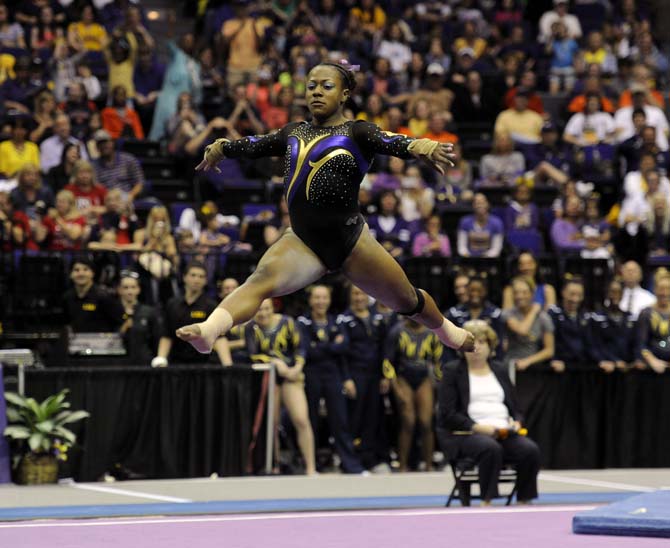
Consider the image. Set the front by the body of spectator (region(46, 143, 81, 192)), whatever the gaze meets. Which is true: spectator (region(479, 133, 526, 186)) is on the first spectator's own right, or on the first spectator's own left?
on the first spectator's own left

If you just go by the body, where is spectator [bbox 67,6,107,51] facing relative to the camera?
toward the camera

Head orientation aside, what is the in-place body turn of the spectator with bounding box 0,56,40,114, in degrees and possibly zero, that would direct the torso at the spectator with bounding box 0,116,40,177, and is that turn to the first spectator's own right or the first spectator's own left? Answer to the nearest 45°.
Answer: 0° — they already face them

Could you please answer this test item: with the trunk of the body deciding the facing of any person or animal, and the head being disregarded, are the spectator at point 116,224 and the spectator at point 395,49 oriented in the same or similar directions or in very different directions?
same or similar directions

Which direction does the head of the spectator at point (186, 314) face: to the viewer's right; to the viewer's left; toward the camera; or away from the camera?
toward the camera

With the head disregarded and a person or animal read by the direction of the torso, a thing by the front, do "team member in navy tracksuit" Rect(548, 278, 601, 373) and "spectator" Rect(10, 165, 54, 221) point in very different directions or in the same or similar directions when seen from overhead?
same or similar directions

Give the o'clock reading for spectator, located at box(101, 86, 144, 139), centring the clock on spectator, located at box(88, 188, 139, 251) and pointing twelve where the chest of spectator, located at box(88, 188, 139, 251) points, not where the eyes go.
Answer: spectator, located at box(101, 86, 144, 139) is roughly at 6 o'clock from spectator, located at box(88, 188, 139, 251).

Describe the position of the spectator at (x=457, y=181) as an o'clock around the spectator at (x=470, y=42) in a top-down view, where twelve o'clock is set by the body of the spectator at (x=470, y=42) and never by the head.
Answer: the spectator at (x=457, y=181) is roughly at 12 o'clock from the spectator at (x=470, y=42).

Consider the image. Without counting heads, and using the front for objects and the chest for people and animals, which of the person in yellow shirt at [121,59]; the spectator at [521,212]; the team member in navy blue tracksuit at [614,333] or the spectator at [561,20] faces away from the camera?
the person in yellow shirt

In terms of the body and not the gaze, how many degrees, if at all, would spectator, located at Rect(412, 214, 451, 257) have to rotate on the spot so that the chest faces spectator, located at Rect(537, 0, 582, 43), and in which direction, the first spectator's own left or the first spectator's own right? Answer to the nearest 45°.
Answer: approximately 180°

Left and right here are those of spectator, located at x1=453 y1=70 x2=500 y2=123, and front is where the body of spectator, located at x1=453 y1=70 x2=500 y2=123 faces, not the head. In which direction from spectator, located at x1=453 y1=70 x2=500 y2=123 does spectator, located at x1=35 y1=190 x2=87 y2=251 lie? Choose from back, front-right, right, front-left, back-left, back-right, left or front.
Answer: front-right

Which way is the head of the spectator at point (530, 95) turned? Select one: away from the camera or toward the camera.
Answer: toward the camera

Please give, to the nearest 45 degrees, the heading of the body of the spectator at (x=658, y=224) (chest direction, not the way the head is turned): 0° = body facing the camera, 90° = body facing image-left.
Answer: approximately 0°

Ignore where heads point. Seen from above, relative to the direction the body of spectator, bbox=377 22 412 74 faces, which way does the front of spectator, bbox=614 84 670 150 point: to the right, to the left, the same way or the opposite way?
the same way

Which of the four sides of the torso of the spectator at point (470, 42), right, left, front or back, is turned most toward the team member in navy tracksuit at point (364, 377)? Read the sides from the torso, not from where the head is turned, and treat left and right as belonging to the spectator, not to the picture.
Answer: front

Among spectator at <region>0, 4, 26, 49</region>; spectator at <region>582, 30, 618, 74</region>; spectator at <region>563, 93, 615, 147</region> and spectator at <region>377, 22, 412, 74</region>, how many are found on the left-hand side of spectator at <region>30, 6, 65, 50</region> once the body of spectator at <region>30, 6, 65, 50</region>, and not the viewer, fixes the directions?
3

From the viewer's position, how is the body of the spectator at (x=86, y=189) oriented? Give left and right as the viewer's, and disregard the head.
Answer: facing the viewer

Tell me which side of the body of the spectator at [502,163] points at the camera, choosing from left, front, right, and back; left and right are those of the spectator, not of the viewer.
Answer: front

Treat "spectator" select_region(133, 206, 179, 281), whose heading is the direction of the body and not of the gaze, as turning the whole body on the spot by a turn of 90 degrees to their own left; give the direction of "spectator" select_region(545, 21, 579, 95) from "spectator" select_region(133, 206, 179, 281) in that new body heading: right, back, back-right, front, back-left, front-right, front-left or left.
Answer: front-left

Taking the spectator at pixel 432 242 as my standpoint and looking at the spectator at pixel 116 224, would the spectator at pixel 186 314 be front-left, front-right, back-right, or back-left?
front-left

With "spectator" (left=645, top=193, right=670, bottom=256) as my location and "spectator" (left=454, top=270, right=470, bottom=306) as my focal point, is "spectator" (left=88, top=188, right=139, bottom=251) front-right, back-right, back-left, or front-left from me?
front-right
